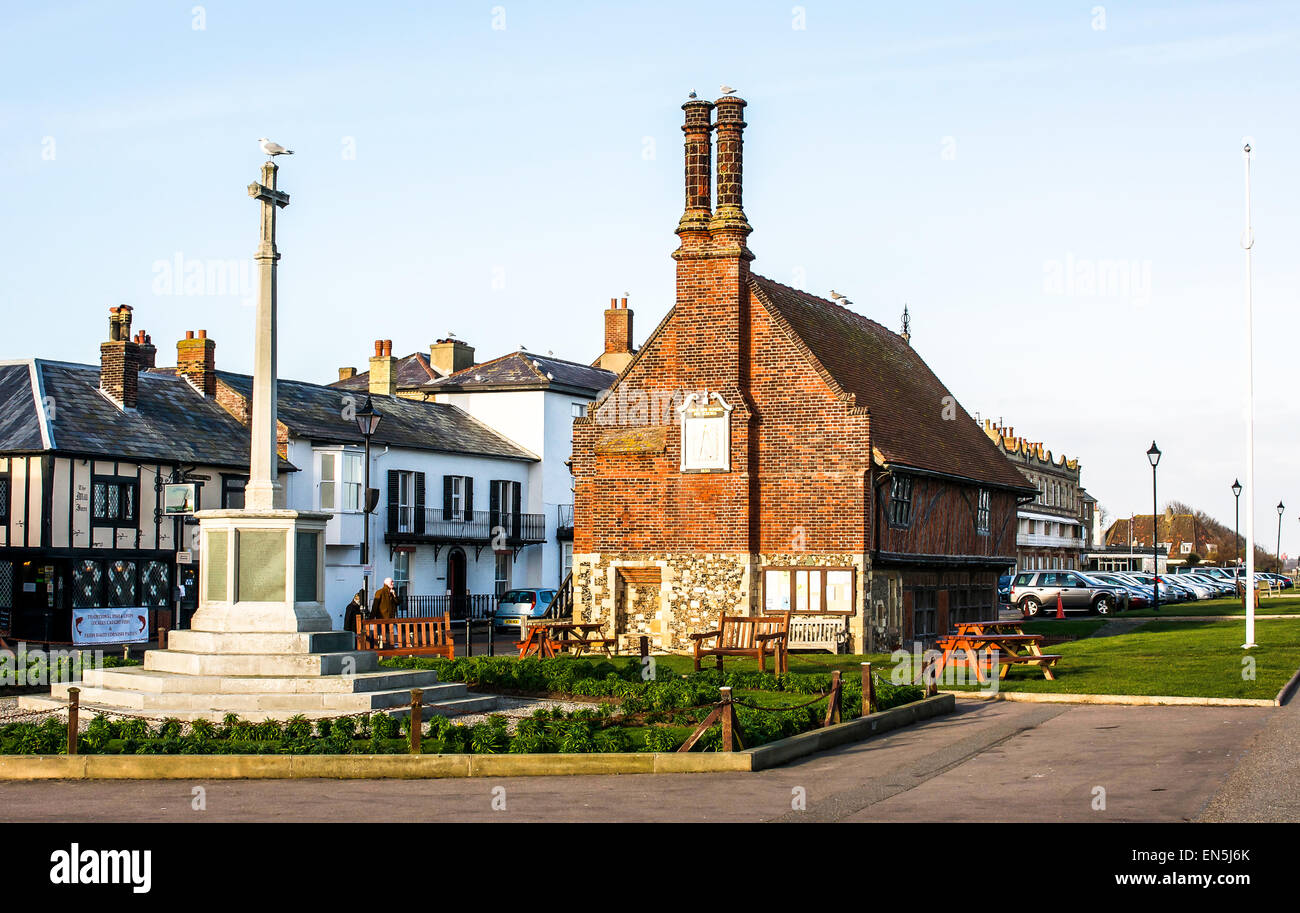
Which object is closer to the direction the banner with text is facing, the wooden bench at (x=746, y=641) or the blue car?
the wooden bench

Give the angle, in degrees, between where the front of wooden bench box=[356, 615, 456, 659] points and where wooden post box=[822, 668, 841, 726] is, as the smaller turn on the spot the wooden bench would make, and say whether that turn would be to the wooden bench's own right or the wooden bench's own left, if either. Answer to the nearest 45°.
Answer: approximately 45° to the wooden bench's own left

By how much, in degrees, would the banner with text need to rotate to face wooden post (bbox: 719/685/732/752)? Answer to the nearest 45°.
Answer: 0° — it already faces it

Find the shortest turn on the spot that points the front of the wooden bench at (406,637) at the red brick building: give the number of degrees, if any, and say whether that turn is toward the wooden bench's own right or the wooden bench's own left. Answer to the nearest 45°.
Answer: approximately 135° to the wooden bench's own left

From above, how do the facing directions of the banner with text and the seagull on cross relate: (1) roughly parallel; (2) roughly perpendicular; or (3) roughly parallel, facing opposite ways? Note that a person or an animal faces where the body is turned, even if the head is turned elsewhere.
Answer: roughly perpendicular
